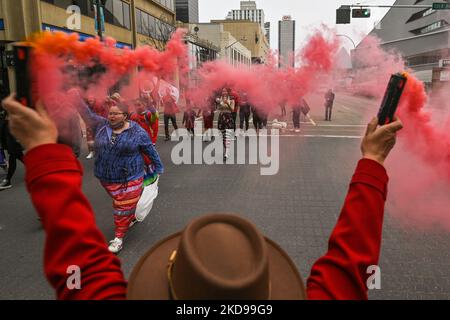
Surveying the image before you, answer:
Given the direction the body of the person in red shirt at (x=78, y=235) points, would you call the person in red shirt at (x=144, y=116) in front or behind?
in front

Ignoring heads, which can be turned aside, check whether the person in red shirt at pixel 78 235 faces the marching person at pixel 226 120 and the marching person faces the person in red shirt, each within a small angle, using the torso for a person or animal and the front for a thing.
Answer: yes

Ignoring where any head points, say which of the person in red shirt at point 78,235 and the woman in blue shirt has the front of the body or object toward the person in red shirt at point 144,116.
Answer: the person in red shirt at point 78,235

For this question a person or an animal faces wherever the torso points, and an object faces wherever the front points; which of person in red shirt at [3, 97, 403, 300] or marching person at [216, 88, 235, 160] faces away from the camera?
the person in red shirt

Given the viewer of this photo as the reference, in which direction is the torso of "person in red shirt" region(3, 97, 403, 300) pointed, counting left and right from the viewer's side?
facing away from the viewer

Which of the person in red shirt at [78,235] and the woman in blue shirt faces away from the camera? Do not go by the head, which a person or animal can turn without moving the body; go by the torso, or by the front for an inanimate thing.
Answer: the person in red shirt

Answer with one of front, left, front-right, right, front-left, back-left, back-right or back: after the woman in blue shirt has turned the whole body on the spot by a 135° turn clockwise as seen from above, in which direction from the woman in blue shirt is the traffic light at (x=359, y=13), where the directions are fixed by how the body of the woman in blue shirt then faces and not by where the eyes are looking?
front-right

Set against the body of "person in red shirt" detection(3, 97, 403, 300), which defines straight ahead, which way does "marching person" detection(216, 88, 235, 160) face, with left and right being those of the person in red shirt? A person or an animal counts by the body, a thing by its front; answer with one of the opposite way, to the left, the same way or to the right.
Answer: the opposite way

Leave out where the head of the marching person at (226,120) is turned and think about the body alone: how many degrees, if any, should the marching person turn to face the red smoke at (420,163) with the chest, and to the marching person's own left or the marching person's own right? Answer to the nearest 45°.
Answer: approximately 45° to the marching person's own left

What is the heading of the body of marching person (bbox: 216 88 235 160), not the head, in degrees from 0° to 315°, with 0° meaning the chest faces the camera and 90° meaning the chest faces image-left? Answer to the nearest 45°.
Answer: approximately 0°

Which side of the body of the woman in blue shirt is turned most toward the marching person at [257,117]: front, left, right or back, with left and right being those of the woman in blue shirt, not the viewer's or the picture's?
back

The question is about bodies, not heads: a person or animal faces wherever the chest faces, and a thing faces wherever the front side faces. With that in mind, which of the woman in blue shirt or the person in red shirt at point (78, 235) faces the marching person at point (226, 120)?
the person in red shirt

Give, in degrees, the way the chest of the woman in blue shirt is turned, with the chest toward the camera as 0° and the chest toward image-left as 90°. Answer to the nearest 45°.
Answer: approximately 45°

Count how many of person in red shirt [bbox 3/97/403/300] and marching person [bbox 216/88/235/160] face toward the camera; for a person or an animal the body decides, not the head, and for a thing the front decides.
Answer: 1

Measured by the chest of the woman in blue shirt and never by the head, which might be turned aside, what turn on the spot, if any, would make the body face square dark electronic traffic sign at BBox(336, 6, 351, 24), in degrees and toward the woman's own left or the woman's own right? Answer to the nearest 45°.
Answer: approximately 180°
